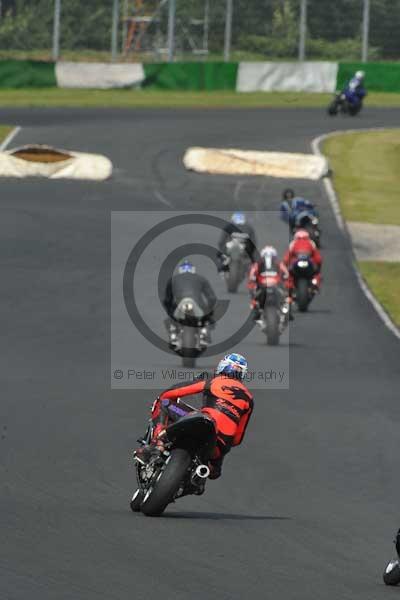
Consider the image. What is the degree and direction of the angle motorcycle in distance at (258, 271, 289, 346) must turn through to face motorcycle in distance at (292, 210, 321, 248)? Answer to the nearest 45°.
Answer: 0° — it already faces it

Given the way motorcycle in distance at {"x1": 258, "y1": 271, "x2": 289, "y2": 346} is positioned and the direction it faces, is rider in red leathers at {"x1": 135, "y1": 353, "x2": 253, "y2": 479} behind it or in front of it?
behind

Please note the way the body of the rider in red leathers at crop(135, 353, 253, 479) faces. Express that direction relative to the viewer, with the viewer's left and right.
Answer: facing away from the viewer

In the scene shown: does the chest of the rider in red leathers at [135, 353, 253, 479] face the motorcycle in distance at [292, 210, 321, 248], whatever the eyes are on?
yes

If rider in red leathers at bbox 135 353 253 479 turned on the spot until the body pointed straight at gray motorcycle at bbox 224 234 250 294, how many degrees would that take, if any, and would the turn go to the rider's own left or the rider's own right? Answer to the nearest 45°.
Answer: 0° — they already face it

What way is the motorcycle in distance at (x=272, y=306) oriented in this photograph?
away from the camera

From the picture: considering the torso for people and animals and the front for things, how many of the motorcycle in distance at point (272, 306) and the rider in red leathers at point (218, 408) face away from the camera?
2

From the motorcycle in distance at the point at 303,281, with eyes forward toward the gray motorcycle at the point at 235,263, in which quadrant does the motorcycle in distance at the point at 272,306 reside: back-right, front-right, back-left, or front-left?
back-left

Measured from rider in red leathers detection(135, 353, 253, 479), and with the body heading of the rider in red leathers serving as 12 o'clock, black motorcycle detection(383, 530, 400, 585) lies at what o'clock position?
The black motorcycle is roughly at 5 o'clock from the rider in red leathers.
